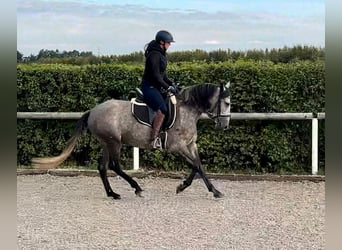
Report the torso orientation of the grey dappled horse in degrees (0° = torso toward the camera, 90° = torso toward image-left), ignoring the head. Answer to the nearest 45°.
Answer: approximately 270°

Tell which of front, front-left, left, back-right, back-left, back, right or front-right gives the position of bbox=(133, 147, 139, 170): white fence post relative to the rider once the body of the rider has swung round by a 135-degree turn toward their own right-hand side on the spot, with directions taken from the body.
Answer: back-right

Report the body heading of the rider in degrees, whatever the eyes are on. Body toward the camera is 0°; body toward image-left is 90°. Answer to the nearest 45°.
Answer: approximately 270°

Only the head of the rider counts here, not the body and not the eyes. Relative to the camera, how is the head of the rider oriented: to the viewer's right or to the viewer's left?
to the viewer's right
